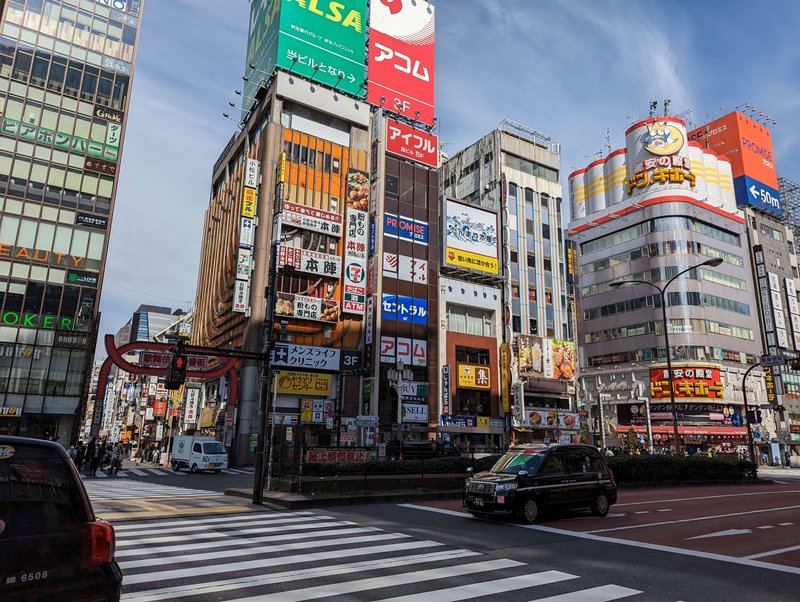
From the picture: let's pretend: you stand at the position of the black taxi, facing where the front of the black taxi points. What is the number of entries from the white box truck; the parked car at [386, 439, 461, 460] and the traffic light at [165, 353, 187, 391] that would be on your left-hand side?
0

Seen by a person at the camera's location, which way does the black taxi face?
facing the viewer and to the left of the viewer

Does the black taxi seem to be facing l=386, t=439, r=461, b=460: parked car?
no

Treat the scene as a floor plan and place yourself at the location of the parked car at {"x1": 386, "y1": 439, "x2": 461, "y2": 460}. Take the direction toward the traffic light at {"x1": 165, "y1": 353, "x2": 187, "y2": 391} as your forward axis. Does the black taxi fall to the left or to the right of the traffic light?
left

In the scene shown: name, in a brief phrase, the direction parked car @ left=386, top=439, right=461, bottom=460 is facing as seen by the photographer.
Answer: facing to the right of the viewer

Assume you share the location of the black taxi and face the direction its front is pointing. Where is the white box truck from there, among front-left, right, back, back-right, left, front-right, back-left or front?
right

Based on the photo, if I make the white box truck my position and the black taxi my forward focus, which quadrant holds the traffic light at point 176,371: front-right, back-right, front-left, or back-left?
front-right
